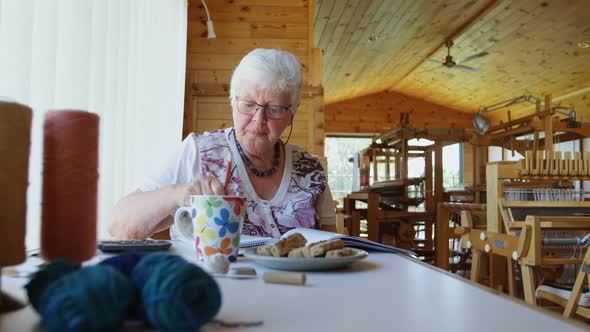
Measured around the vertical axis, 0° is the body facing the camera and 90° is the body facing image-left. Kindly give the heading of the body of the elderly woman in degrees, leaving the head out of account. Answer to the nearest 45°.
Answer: approximately 0°

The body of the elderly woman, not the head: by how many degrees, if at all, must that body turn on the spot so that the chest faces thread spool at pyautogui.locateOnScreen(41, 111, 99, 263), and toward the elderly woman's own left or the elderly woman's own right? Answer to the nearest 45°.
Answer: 0° — they already face it

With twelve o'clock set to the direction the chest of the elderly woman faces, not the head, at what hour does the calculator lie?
The calculator is roughly at 1 o'clock from the elderly woman.

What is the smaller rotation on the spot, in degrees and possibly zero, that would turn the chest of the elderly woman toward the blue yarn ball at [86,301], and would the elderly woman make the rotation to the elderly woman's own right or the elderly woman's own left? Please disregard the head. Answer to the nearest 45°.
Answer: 0° — they already face it

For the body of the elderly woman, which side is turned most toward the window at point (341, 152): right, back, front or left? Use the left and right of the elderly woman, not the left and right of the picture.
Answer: back

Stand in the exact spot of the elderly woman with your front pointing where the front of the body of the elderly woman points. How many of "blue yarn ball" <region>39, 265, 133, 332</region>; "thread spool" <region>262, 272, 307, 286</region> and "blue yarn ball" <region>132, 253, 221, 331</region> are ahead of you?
3

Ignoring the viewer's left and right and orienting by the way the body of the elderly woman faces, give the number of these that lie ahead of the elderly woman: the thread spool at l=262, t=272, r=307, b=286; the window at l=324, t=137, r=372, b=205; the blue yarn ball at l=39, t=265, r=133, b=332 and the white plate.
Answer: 3

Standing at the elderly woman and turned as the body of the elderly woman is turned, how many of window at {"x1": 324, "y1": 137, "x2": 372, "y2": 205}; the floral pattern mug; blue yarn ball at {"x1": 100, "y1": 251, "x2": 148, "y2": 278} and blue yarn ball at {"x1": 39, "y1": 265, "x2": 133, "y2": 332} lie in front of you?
3

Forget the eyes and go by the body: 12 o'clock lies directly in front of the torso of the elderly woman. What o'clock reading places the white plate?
The white plate is roughly at 12 o'clock from the elderly woman.
